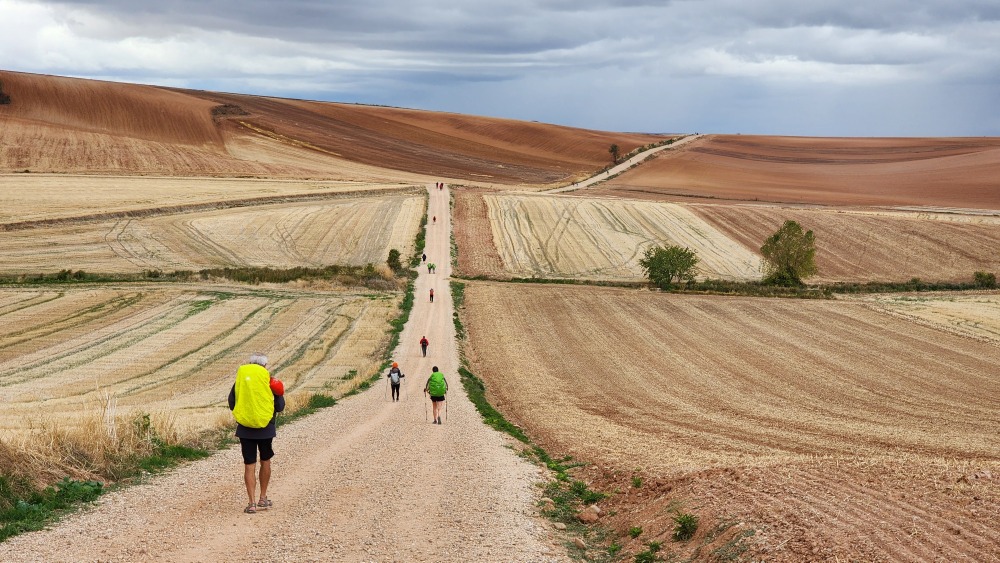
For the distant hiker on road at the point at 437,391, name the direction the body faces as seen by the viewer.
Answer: away from the camera

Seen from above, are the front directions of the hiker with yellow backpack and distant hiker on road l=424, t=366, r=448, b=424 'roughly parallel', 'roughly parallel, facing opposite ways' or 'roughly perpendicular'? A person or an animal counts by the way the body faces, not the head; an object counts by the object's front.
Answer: roughly parallel

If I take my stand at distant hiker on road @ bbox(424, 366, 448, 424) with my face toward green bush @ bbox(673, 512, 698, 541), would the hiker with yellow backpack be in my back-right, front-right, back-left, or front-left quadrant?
front-right

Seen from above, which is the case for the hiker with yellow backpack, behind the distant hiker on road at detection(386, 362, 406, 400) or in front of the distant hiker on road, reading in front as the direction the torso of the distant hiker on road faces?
behind

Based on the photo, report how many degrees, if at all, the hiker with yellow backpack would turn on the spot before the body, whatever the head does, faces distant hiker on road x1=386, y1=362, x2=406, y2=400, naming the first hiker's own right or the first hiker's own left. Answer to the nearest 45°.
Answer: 0° — they already face them

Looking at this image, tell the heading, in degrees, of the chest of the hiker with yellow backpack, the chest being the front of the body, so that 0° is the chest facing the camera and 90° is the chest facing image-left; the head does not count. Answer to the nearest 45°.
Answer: approximately 180°

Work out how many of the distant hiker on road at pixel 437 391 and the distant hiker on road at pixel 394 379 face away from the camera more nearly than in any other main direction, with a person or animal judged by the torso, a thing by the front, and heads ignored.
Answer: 2

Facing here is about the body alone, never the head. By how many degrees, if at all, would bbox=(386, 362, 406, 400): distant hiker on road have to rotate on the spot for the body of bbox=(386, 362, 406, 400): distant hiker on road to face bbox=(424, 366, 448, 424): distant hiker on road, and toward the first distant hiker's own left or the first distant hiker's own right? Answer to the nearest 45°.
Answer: approximately 180°

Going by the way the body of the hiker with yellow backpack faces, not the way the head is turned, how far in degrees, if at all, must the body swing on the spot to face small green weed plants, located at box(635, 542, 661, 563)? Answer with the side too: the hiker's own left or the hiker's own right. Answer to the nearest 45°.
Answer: approximately 135° to the hiker's own right

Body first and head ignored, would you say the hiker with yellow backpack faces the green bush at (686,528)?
no

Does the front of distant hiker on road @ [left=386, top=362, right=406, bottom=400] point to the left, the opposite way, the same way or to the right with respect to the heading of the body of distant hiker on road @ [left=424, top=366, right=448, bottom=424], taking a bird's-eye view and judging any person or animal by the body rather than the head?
the same way

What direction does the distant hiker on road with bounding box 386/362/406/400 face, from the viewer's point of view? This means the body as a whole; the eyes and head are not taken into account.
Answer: away from the camera

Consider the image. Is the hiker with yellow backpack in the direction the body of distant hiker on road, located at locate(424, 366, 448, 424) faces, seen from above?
no

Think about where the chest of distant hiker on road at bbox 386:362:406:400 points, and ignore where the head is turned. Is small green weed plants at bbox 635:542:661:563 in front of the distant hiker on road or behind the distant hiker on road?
behind
